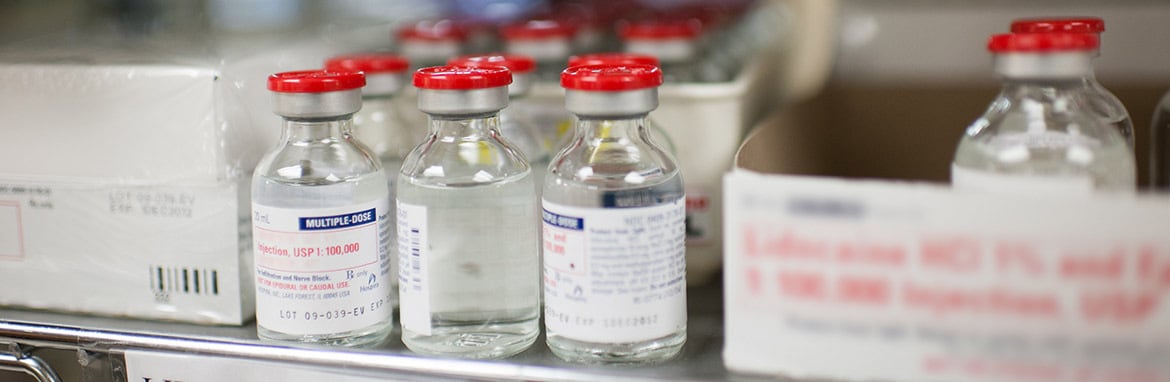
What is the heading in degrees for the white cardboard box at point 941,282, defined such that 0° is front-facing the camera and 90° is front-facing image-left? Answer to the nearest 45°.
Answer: approximately 0°
